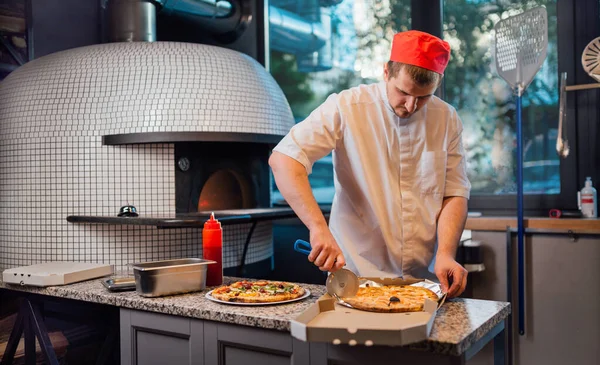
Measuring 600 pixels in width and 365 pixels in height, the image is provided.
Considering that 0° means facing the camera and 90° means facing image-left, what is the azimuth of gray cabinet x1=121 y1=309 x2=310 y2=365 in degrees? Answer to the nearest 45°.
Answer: approximately 45°

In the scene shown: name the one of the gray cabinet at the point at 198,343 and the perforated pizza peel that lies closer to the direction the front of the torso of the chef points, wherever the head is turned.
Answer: the gray cabinet

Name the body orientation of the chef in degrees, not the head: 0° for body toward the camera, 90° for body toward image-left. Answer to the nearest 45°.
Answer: approximately 0°

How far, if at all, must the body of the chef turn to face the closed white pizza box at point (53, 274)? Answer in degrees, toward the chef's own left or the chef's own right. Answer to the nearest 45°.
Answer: approximately 90° to the chef's own right

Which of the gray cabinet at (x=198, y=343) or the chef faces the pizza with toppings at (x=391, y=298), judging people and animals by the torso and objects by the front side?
the chef

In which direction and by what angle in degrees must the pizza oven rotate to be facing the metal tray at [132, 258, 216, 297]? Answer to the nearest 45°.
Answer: approximately 45° to its right
